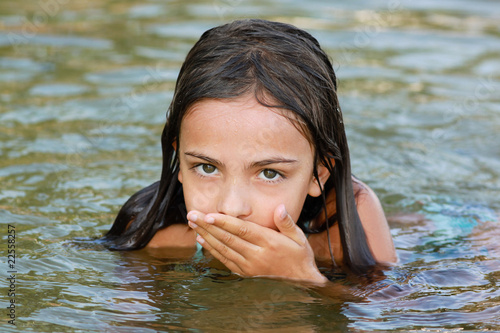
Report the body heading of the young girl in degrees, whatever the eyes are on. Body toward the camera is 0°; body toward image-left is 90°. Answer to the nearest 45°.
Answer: approximately 0°
